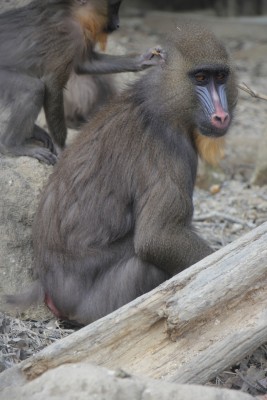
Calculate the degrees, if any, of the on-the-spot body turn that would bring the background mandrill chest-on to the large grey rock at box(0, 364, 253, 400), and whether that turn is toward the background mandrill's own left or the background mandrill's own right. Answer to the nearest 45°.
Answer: approximately 90° to the background mandrill's own right

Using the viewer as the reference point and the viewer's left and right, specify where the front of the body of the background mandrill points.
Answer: facing to the right of the viewer

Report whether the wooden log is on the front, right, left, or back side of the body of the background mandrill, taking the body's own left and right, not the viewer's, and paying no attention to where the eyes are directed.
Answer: right
